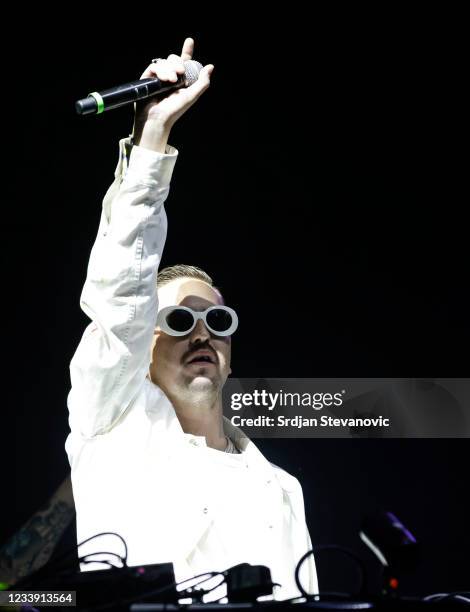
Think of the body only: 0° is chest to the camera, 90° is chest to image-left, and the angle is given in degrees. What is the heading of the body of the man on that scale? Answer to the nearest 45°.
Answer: approximately 315°

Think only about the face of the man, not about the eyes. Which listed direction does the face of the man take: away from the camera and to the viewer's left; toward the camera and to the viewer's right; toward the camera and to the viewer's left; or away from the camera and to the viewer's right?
toward the camera and to the viewer's right
